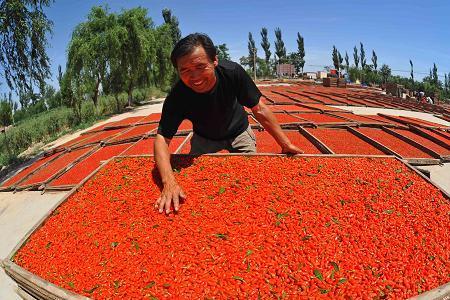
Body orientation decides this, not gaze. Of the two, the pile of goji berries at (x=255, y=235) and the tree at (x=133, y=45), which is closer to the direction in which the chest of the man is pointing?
the pile of goji berries

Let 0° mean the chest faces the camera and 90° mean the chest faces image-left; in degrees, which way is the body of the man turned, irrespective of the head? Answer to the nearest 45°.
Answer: approximately 0°

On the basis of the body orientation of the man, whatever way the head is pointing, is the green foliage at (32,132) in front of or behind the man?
behind

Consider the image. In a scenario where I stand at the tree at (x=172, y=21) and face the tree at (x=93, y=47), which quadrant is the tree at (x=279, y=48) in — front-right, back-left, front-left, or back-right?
back-left

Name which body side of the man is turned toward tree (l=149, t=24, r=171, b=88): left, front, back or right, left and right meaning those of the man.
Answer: back

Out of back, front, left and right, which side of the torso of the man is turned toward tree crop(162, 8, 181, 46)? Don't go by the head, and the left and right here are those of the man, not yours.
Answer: back

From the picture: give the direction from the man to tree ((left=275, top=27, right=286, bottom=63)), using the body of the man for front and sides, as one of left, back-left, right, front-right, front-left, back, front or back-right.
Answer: back

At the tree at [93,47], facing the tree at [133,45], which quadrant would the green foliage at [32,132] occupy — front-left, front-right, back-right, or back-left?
back-right

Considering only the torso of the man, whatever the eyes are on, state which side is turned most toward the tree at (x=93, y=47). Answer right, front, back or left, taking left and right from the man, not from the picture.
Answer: back
